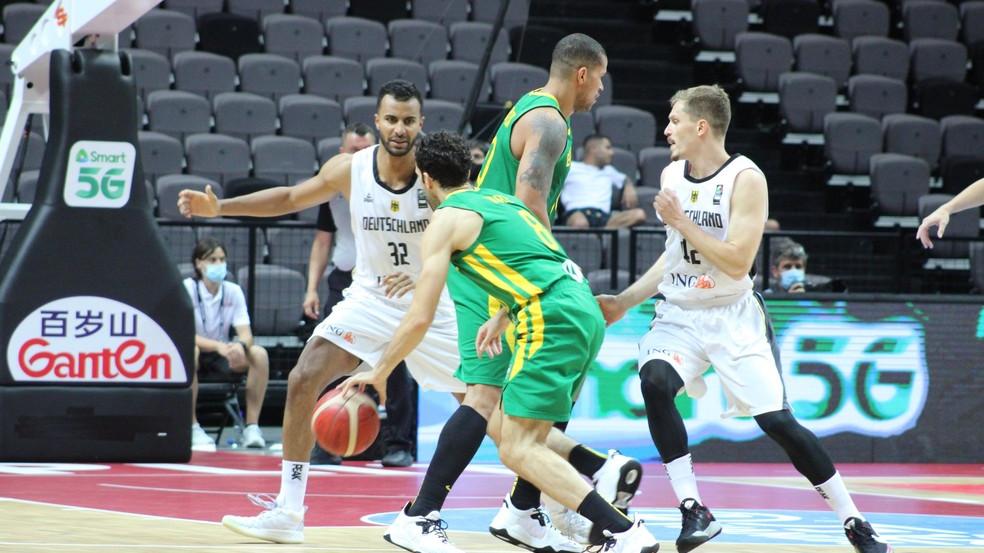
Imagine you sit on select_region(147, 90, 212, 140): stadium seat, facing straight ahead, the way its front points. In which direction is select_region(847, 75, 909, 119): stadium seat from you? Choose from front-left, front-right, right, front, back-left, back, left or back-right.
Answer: left

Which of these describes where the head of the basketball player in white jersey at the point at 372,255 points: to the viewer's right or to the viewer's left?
to the viewer's right

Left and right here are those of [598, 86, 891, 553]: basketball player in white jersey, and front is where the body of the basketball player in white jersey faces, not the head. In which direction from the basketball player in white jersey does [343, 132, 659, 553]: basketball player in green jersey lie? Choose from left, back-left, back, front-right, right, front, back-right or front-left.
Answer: front

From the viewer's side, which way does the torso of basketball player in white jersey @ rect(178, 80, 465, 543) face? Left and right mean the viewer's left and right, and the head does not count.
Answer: facing the viewer

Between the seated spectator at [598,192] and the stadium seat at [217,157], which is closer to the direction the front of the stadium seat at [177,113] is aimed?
the stadium seat

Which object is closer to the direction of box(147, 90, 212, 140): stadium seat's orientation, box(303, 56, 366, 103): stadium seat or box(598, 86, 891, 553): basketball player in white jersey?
the basketball player in white jersey

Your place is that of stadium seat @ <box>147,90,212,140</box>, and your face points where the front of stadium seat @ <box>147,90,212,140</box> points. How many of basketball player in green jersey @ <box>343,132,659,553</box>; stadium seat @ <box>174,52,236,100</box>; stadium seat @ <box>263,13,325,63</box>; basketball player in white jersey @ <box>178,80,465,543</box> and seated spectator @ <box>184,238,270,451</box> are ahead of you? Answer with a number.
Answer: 3

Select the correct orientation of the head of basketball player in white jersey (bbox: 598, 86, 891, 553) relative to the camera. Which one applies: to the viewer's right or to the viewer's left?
to the viewer's left

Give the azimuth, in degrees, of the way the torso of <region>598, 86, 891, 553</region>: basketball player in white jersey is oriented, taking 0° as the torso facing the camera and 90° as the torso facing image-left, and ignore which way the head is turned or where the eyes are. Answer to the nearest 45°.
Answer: approximately 45°

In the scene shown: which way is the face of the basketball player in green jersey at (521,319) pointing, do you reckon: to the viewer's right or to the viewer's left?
to the viewer's left

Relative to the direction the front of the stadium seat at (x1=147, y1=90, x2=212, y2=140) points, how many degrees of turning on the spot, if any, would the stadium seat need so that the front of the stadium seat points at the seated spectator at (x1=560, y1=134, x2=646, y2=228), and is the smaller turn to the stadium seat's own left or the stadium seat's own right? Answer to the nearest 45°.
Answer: approximately 45° to the stadium seat's own left

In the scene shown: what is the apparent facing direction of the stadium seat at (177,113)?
toward the camera

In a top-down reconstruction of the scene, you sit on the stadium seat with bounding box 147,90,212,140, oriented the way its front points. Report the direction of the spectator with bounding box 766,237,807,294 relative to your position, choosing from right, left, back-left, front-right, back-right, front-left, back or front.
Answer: front-left
